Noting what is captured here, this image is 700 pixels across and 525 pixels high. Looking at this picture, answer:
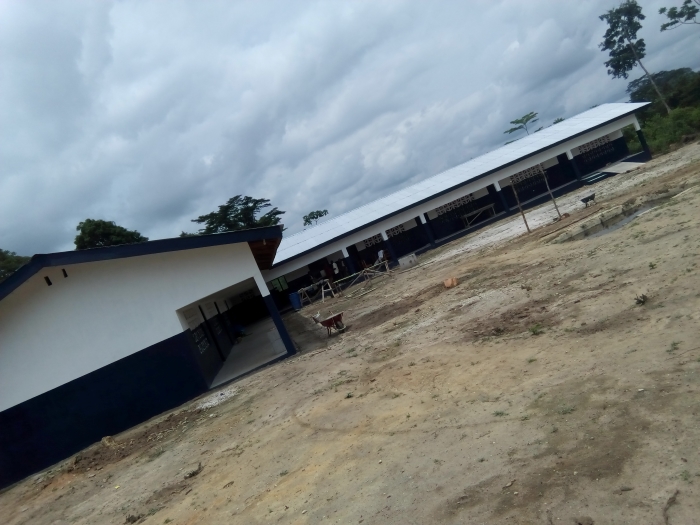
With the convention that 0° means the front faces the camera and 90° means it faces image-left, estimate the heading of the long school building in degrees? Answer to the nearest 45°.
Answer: approximately 0°

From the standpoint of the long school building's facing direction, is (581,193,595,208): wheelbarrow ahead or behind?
ahead

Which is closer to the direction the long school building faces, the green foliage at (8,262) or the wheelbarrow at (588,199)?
the wheelbarrow

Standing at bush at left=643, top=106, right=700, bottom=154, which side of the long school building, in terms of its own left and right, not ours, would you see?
left

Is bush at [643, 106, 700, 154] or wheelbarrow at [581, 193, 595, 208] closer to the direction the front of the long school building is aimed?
the wheelbarrow

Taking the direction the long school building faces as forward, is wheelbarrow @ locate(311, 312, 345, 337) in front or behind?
in front

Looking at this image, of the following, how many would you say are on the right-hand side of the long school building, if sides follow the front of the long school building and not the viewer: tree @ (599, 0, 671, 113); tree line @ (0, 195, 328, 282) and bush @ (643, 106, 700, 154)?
1

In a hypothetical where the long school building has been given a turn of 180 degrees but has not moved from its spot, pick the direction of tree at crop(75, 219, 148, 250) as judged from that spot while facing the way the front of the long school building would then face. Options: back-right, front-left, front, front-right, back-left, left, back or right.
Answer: left

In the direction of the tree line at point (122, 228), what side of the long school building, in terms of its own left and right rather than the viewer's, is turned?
right

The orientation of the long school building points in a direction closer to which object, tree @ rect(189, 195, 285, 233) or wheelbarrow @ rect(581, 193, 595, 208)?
the wheelbarrow

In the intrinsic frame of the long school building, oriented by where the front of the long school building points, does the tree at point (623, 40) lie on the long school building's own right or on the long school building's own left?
on the long school building's own left
